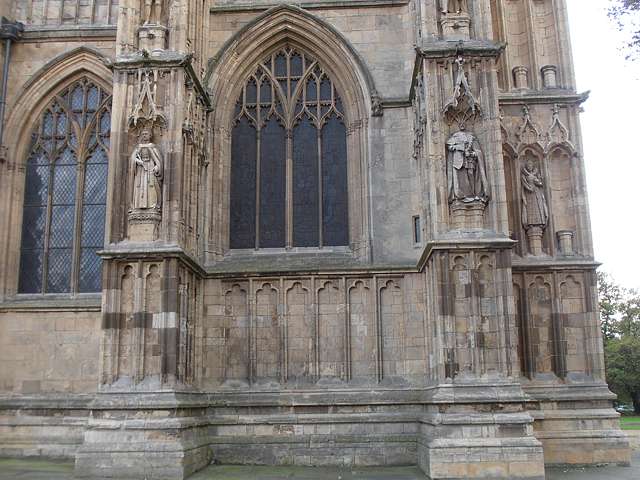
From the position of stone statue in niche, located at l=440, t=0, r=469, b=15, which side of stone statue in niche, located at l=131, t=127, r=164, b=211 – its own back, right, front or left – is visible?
left

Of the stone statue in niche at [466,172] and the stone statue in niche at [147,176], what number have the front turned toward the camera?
2

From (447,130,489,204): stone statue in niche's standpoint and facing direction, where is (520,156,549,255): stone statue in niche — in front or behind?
behind

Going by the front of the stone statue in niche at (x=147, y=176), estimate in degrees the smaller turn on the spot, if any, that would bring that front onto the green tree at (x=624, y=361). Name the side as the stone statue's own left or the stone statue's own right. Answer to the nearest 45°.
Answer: approximately 135° to the stone statue's own left

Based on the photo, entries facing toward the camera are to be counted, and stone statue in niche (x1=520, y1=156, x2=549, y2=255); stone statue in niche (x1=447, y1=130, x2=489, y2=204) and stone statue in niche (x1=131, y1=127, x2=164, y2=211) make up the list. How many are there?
3

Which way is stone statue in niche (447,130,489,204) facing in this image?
toward the camera

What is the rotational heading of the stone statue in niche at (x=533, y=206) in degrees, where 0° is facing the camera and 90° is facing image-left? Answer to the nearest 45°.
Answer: approximately 0°

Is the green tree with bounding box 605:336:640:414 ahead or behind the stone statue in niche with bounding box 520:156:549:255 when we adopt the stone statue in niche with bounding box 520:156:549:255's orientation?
behind

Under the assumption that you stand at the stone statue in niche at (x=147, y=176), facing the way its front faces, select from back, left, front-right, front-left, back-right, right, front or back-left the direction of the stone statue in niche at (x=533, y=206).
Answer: left
